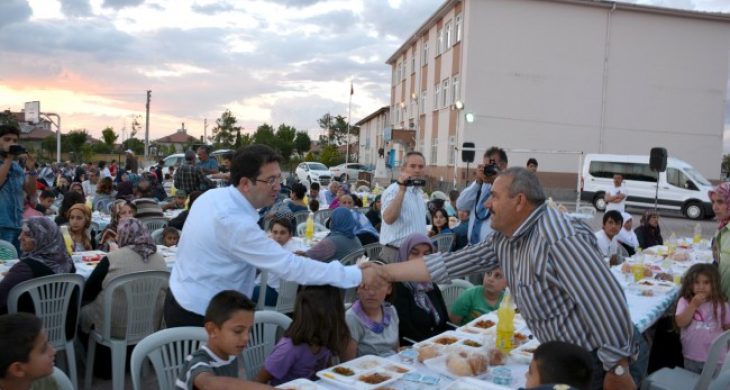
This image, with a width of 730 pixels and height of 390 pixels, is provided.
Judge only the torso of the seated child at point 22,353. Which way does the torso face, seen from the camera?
to the viewer's right

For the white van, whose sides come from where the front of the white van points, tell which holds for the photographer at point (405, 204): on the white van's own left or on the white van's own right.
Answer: on the white van's own right

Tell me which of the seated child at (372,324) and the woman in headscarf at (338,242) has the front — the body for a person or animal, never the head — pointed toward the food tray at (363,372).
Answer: the seated child

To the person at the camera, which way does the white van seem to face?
facing to the right of the viewer

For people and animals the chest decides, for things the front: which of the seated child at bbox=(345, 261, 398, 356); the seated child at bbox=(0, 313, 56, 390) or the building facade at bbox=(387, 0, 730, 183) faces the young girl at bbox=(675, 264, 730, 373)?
the seated child at bbox=(0, 313, 56, 390)

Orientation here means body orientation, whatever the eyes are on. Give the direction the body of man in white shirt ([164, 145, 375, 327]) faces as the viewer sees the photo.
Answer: to the viewer's right

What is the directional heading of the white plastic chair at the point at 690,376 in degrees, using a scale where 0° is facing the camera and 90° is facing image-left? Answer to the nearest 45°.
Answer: approximately 90°

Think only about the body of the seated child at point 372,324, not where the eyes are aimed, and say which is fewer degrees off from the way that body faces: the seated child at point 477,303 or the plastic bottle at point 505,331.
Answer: the plastic bottle

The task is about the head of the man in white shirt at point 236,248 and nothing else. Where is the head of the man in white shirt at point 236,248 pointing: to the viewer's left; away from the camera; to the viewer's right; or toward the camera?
to the viewer's right

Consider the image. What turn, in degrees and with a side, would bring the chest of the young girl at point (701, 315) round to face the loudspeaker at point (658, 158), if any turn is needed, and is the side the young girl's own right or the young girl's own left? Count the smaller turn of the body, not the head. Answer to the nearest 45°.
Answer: approximately 180°
